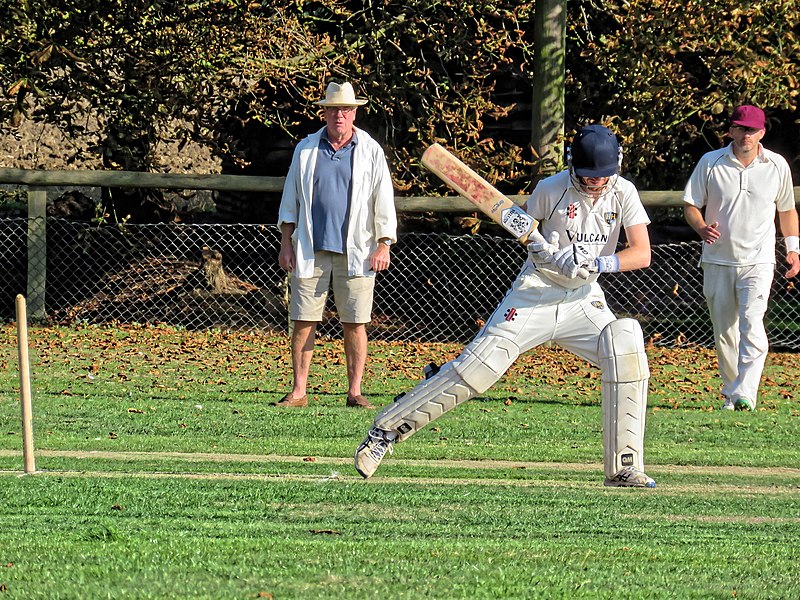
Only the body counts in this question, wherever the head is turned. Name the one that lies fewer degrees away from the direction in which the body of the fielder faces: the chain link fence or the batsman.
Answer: the batsman

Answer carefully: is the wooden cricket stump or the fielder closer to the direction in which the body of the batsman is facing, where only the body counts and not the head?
the wooden cricket stump

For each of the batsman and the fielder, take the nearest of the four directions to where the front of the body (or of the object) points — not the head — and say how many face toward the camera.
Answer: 2

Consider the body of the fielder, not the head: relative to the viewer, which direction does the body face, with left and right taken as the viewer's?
facing the viewer

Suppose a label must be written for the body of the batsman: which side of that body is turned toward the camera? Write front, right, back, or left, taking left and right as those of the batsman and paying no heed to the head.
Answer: front

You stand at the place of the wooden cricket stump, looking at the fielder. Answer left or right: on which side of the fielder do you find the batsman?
right

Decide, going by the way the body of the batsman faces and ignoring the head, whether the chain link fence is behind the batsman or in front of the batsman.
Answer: behind

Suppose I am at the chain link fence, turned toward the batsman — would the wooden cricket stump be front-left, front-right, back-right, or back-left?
front-right

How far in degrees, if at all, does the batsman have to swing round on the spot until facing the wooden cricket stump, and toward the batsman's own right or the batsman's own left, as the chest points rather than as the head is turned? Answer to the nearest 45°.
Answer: approximately 90° to the batsman's own right

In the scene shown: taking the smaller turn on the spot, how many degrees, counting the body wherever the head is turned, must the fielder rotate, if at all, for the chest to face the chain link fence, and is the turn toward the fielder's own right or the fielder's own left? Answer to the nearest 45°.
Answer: approximately 135° to the fielder's own right

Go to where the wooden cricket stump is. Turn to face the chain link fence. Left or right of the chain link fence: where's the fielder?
right

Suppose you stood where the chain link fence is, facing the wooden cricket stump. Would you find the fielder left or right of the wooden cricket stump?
left
